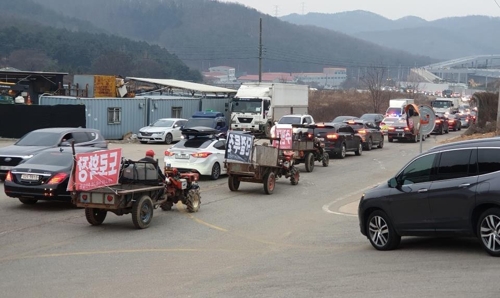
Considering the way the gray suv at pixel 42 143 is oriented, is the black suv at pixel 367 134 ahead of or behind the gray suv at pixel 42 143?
behind

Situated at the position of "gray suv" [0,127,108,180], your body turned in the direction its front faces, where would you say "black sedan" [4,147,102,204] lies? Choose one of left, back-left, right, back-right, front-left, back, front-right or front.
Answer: front-left

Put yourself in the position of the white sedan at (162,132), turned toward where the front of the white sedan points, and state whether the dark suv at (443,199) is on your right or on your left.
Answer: on your left

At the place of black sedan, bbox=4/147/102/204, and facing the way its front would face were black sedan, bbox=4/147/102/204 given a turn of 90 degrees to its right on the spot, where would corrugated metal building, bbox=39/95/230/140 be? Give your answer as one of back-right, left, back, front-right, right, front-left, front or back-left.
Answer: back-left

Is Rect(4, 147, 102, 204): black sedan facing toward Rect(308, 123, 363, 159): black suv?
yes

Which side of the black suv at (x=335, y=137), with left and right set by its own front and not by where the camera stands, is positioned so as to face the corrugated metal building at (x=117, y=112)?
left

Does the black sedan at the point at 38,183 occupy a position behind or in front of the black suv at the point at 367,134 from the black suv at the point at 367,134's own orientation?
behind
